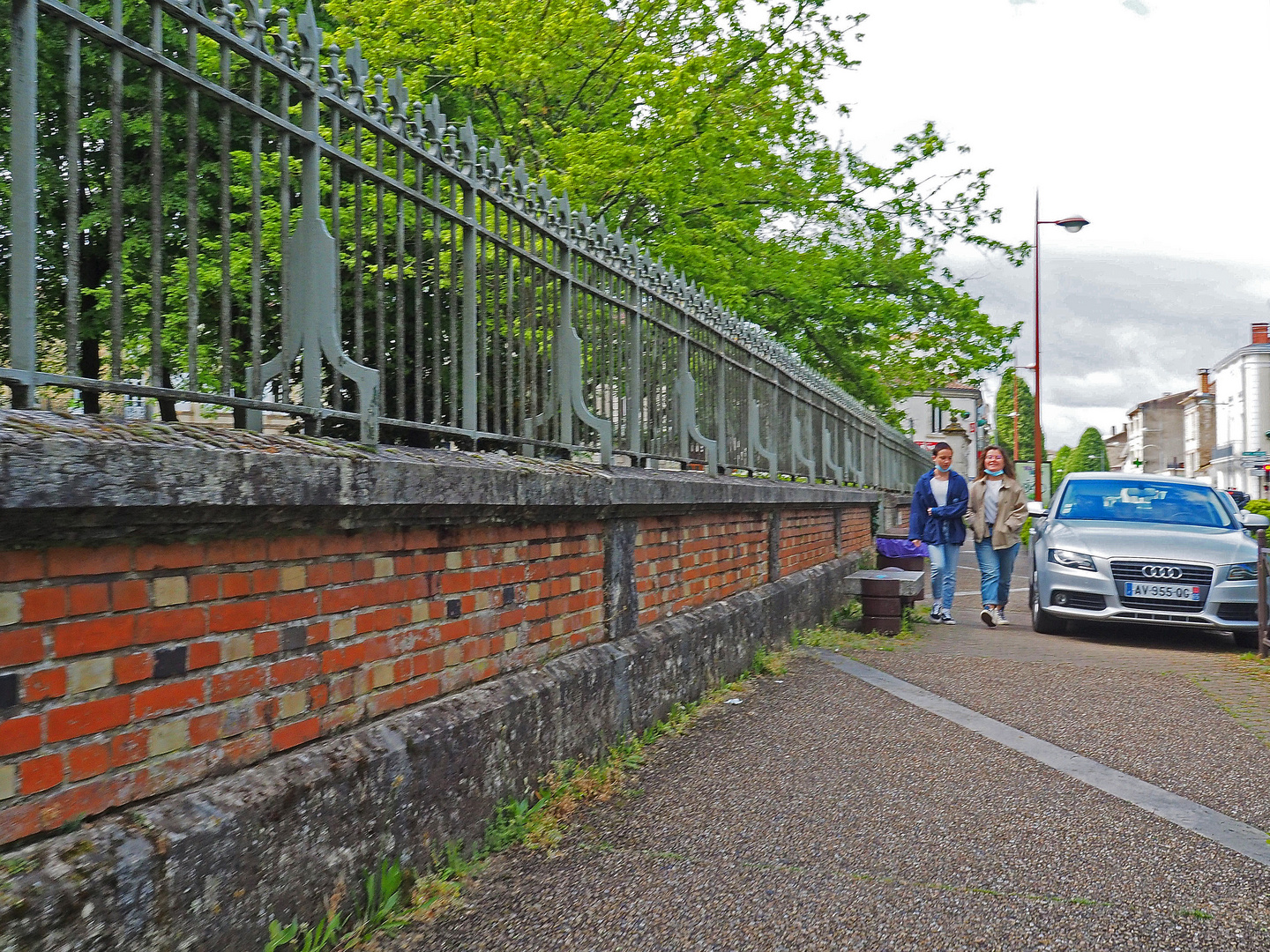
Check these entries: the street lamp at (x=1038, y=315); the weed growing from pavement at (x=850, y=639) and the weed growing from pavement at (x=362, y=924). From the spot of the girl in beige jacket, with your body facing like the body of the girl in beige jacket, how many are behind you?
1

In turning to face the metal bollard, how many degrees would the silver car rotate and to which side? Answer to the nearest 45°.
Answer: approximately 45° to its left

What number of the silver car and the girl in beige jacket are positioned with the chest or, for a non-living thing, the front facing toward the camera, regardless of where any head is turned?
2

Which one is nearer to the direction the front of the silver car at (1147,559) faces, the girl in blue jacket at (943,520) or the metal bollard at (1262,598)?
the metal bollard

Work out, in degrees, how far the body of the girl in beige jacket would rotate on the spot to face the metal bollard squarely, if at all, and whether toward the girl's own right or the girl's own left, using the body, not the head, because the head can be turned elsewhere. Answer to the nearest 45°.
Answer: approximately 45° to the girl's own left

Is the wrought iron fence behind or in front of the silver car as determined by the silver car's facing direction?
in front

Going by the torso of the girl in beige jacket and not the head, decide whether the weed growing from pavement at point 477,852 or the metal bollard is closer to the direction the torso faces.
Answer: the weed growing from pavement

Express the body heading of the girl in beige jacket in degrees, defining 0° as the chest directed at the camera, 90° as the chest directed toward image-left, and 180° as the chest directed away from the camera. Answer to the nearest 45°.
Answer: approximately 0°

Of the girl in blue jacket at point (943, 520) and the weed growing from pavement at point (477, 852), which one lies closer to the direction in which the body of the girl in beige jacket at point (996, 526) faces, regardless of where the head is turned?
the weed growing from pavement

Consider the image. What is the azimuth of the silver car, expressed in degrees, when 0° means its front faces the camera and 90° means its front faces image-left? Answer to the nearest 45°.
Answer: approximately 0°

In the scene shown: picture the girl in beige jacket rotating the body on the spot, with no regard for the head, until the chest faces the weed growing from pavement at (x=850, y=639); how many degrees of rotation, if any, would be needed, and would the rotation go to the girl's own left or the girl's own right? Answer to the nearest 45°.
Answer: approximately 45° to the girl's own right

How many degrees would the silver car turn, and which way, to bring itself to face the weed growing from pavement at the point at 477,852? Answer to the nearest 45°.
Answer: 0° — it already faces it
